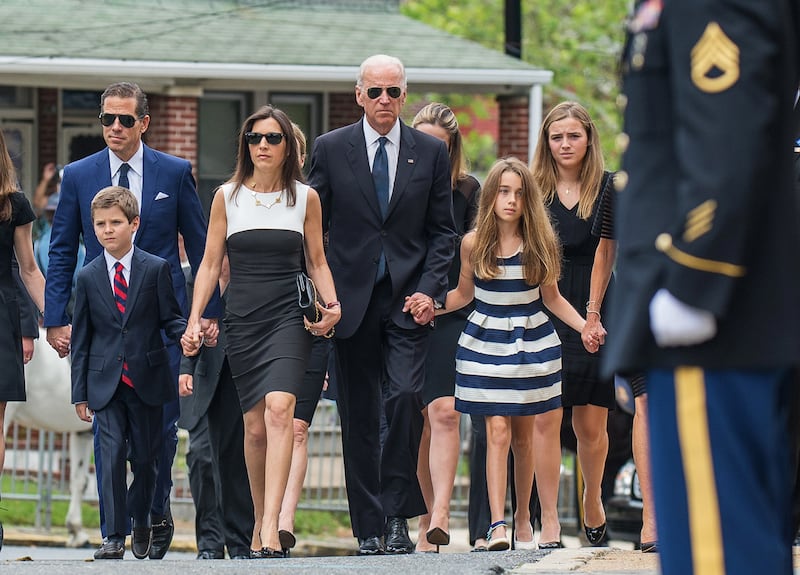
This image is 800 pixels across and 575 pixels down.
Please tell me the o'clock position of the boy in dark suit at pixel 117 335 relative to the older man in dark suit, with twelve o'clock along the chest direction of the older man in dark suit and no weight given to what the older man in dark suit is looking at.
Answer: The boy in dark suit is roughly at 3 o'clock from the older man in dark suit.

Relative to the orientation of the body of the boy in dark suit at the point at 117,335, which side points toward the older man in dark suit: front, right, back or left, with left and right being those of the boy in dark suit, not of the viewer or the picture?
left

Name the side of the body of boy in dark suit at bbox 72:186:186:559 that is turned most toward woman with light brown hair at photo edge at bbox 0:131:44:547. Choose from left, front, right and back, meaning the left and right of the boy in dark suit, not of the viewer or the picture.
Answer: right

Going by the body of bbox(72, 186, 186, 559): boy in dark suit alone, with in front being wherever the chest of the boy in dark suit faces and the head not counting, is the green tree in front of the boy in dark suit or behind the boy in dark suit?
behind

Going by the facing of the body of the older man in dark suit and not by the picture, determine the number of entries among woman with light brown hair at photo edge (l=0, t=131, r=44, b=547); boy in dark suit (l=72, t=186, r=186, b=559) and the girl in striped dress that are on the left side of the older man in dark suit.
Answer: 1

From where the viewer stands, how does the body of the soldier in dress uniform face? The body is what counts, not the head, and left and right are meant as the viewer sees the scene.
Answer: facing to the left of the viewer

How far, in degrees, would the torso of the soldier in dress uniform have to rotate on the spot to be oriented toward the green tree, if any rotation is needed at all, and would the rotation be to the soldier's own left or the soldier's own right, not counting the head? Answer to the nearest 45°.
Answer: approximately 90° to the soldier's own right

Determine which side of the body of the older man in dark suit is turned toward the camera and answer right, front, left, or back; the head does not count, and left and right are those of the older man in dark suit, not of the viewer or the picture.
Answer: front

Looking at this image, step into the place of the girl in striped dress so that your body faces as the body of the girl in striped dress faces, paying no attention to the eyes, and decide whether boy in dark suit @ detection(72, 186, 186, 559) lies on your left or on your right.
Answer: on your right

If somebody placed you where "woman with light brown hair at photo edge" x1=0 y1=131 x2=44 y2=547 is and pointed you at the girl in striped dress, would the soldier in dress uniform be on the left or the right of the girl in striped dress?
right

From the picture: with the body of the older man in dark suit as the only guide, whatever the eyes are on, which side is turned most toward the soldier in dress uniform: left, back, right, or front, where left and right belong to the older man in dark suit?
front
